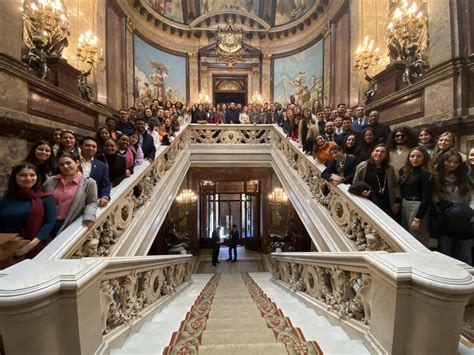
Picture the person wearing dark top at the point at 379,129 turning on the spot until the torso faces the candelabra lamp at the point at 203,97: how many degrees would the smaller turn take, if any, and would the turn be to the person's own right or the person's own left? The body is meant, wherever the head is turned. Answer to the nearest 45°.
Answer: approximately 90° to the person's own right

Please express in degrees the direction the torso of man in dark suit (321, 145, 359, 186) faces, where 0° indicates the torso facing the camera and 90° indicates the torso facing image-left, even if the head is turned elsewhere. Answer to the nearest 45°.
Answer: approximately 45°

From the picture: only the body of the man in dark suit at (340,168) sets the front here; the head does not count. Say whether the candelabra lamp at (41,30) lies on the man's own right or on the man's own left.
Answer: on the man's own right

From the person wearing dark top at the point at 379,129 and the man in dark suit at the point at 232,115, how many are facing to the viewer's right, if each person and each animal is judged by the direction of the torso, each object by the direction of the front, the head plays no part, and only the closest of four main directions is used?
0

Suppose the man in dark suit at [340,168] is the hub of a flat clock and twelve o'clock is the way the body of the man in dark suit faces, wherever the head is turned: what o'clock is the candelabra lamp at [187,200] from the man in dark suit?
The candelabra lamp is roughly at 3 o'clock from the man in dark suit.

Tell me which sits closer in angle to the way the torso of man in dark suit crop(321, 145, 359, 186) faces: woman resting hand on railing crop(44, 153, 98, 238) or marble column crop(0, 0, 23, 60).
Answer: the woman resting hand on railing

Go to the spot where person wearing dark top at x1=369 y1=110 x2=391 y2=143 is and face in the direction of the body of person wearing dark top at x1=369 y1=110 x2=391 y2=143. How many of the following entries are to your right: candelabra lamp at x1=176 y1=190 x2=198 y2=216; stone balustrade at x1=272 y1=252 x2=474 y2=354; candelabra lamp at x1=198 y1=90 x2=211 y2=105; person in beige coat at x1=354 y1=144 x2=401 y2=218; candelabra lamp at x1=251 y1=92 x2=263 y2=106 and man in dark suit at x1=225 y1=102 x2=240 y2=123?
4

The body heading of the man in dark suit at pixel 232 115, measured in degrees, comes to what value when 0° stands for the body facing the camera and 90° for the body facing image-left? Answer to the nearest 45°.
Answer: approximately 0°

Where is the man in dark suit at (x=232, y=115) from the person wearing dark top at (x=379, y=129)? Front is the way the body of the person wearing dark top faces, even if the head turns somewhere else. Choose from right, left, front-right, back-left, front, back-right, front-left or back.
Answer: right

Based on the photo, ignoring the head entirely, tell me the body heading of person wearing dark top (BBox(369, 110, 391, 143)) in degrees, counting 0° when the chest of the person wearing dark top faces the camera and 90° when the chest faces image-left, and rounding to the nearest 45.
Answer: approximately 45°

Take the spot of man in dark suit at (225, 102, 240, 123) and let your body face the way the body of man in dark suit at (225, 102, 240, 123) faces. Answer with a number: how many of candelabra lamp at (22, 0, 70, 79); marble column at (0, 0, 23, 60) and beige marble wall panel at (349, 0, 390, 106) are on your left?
1
